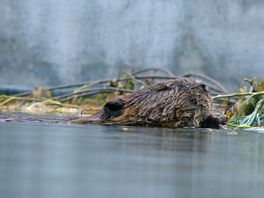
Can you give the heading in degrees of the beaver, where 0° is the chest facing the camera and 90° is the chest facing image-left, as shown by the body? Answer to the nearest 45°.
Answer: approximately 270°

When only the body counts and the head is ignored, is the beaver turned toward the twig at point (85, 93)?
no
